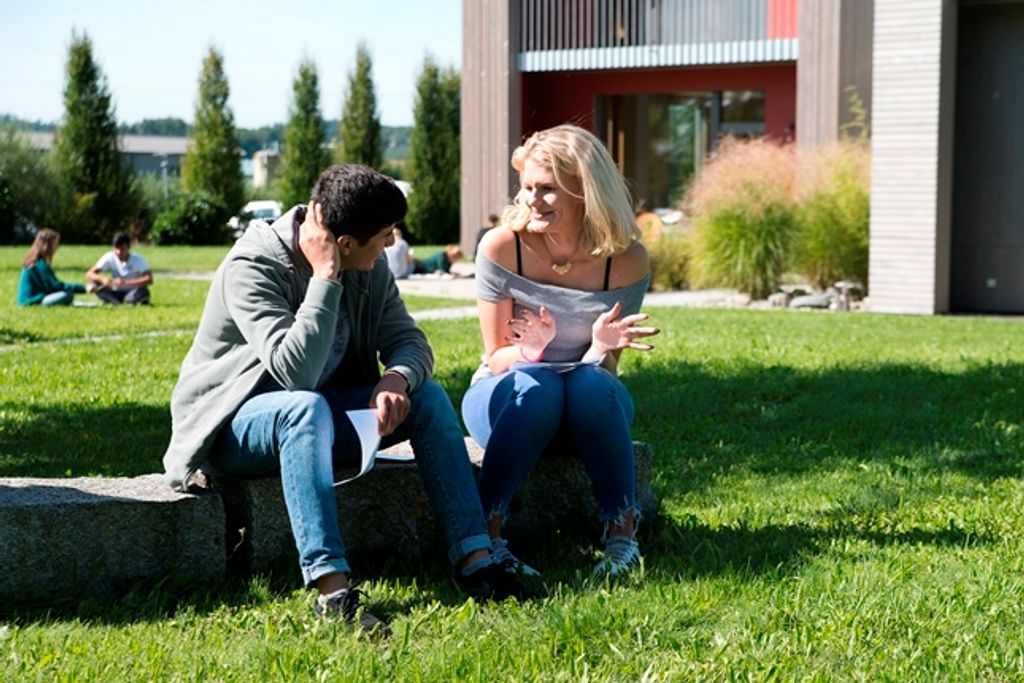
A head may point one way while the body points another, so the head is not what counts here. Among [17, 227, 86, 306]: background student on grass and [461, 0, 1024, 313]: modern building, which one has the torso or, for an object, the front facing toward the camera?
the modern building

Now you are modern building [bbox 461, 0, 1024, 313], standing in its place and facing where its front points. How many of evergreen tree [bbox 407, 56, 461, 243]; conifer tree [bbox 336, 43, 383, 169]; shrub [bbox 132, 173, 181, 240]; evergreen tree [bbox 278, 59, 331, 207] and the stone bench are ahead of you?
1

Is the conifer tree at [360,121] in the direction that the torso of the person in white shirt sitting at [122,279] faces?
no

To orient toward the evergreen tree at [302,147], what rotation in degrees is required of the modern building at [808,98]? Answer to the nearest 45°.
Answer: approximately 135° to its right

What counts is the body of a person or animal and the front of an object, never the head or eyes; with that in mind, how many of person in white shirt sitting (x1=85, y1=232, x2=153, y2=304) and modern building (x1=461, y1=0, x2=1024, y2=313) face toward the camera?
2

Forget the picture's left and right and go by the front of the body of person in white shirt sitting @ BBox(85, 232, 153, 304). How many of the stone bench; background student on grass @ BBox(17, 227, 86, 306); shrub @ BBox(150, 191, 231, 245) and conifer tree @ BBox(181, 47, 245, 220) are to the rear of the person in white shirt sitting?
2

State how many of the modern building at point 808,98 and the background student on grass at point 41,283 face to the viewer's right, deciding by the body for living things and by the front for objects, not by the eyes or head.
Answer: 1

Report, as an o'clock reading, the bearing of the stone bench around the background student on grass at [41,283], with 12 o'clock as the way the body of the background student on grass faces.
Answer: The stone bench is roughly at 3 o'clock from the background student on grass.

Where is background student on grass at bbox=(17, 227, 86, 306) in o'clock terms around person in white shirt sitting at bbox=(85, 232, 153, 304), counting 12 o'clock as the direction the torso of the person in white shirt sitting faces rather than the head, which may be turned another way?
The background student on grass is roughly at 2 o'clock from the person in white shirt sitting.

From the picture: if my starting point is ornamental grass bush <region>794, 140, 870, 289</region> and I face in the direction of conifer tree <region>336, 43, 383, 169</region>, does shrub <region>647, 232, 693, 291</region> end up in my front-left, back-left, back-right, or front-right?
front-left

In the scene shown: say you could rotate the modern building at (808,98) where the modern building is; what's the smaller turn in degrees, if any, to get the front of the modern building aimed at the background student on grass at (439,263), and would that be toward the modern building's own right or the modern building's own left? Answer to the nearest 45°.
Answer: approximately 90° to the modern building's own right

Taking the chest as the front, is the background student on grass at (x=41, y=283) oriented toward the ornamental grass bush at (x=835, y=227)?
yes

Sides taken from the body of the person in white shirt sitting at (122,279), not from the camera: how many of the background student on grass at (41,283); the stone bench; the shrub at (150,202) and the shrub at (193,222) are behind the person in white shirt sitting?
2

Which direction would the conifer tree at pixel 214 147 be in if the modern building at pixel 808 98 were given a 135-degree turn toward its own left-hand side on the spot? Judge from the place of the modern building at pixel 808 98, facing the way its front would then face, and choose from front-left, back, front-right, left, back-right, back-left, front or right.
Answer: left

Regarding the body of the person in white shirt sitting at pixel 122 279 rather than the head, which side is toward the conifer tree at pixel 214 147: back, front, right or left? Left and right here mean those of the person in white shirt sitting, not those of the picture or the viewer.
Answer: back

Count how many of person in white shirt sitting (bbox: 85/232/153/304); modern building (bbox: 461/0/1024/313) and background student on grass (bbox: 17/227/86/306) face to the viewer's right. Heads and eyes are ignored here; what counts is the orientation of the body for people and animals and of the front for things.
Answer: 1

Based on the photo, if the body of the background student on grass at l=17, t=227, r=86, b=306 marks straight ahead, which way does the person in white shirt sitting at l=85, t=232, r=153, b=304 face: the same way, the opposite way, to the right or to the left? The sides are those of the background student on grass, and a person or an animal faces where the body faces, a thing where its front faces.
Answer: to the right

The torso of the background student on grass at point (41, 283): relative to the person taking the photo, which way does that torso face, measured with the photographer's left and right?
facing to the right of the viewer

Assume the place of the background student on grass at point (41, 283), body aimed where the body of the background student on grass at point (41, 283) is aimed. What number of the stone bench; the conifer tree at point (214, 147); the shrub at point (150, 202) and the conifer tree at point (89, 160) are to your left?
3

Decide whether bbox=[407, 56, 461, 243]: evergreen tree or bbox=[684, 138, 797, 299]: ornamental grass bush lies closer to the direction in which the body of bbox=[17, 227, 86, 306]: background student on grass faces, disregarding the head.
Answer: the ornamental grass bush

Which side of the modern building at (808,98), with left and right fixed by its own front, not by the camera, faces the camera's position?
front

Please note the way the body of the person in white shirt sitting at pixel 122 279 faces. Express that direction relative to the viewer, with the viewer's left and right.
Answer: facing the viewer
